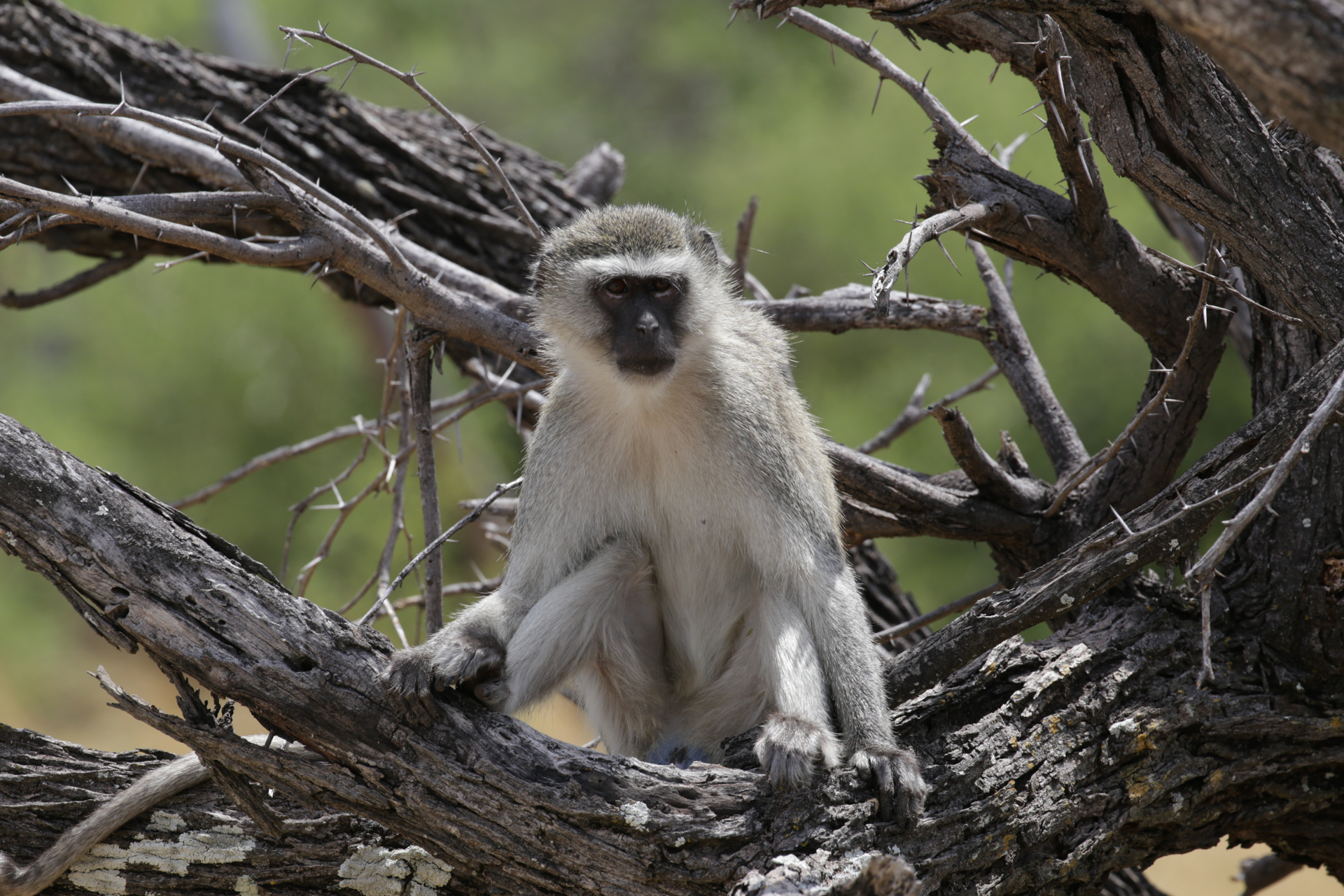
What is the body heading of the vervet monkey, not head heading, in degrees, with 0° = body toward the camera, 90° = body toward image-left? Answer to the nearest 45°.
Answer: approximately 0°
